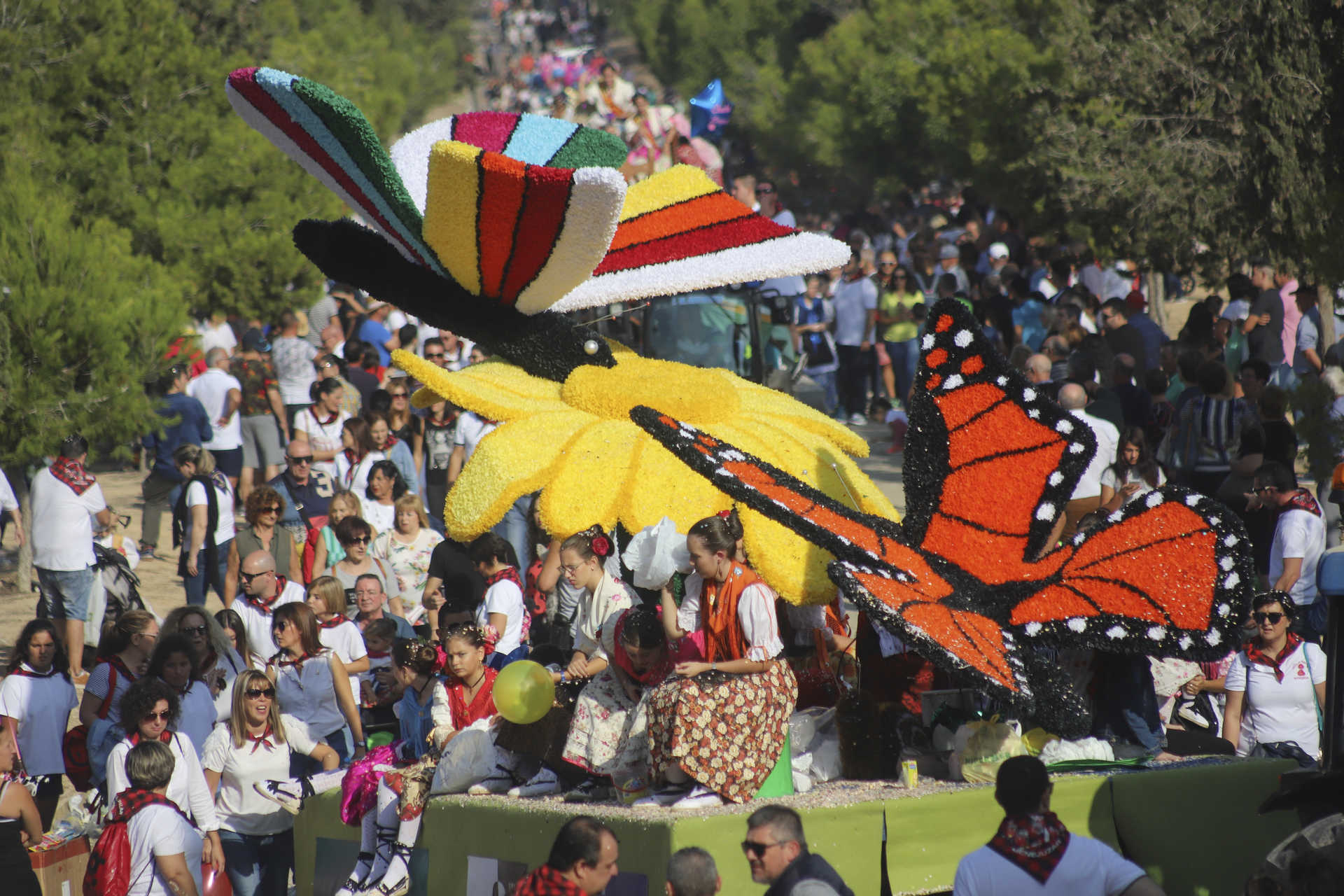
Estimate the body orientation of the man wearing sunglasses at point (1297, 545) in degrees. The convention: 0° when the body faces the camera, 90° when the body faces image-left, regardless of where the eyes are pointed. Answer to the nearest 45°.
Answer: approximately 90°

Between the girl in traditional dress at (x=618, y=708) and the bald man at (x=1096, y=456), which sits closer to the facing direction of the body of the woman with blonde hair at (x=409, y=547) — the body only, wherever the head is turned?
the girl in traditional dress

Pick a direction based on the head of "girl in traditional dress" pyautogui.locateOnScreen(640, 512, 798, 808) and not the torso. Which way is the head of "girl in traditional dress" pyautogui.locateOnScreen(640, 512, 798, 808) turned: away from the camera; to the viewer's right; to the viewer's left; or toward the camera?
to the viewer's left

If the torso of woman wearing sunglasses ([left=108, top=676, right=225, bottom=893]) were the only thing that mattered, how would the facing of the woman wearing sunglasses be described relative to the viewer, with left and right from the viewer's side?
facing the viewer

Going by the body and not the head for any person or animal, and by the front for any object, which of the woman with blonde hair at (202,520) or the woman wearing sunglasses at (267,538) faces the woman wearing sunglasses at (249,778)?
the woman wearing sunglasses at (267,538)

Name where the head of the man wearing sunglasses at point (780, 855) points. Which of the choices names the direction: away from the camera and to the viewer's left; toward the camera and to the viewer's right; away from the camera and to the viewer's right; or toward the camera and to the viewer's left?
toward the camera and to the viewer's left

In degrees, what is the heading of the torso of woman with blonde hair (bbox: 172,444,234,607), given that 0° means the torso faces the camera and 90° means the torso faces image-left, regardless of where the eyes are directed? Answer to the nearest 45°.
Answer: approximately 135°

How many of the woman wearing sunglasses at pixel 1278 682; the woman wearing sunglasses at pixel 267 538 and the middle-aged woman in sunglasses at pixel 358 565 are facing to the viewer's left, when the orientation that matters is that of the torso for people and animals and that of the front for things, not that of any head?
0

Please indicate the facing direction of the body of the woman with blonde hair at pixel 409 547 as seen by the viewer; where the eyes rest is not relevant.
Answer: toward the camera

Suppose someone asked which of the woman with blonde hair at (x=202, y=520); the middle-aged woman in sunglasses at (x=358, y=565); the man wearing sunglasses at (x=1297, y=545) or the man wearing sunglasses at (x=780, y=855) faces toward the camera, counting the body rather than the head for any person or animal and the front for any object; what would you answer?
the middle-aged woman in sunglasses

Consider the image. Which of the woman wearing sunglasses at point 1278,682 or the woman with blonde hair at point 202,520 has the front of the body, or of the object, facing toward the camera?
the woman wearing sunglasses

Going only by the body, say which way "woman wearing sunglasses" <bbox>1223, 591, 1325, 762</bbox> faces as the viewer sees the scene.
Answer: toward the camera

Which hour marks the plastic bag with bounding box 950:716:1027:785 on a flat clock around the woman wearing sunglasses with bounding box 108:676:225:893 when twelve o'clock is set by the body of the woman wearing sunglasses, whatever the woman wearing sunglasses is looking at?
The plastic bag is roughly at 10 o'clock from the woman wearing sunglasses.

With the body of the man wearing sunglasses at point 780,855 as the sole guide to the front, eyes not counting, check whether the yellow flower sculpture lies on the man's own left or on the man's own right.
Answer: on the man's own right
